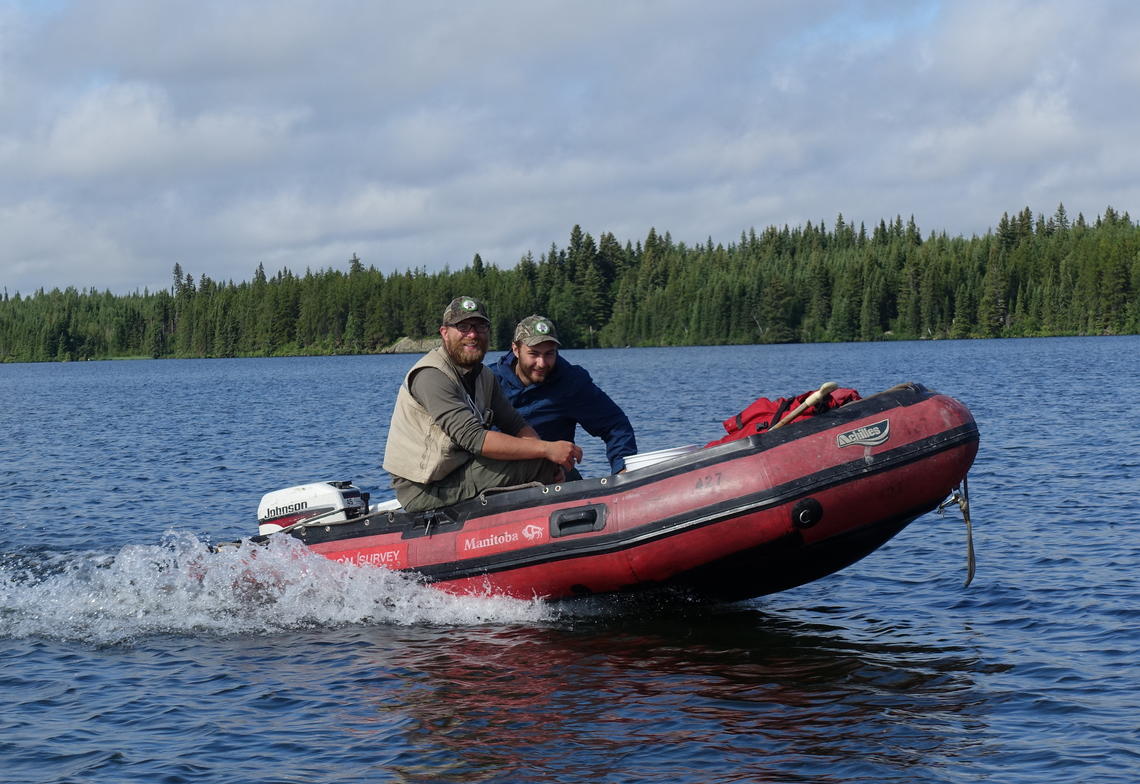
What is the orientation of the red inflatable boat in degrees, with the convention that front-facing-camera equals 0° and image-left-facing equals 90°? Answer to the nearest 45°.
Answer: approximately 270°
